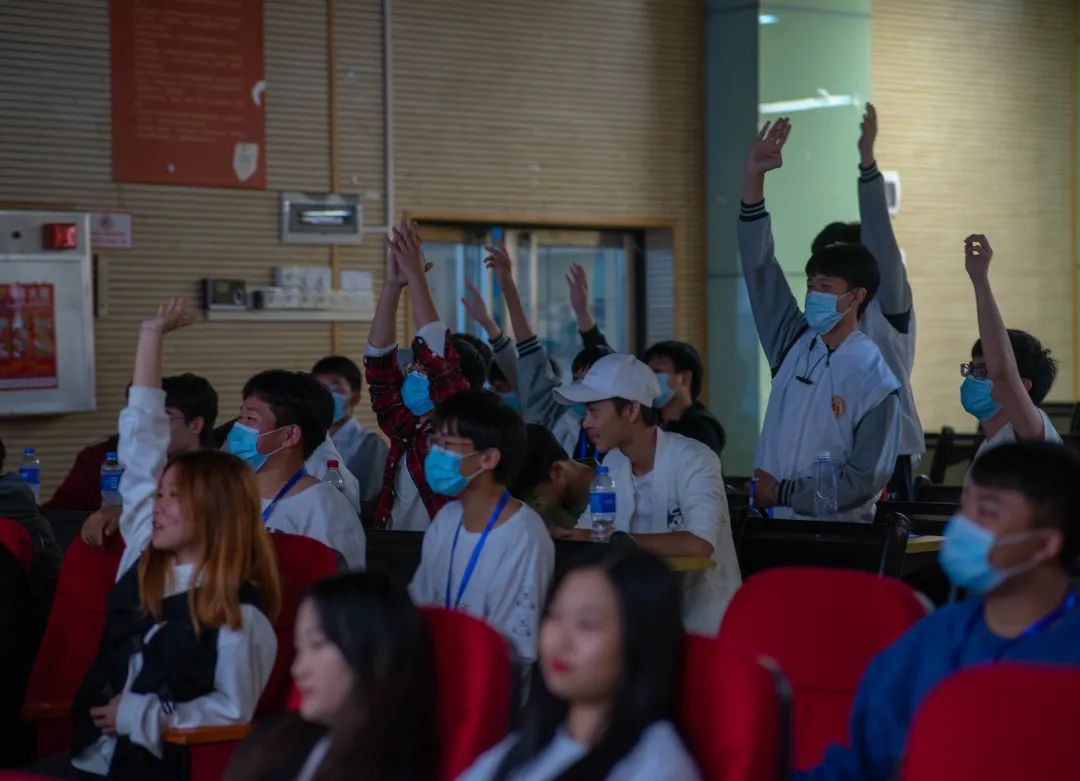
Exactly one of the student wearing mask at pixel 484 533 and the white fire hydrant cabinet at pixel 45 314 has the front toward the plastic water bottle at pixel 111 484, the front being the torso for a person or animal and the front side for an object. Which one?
the white fire hydrant cabinet

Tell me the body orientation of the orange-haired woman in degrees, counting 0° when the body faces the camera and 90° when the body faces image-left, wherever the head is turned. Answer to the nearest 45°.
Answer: approximately 45°

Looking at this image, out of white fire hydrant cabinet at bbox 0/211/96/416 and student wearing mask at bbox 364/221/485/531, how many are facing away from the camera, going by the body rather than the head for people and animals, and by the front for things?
0

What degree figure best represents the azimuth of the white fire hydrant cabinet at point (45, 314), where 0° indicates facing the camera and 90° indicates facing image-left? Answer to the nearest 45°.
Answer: approximately 0°

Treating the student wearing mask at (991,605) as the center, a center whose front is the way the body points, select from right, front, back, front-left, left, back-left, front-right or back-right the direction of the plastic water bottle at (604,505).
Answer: right

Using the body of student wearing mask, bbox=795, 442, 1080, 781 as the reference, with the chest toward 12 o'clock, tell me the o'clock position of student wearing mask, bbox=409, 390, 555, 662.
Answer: student wearing mask, bbox=409, 390, 555, 662 is roughly at 3 o'clock from student wearing mask, bbox=795, 442, 1080, 781.

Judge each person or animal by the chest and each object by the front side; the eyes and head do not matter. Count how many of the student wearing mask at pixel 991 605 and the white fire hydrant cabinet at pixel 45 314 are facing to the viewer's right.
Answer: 0

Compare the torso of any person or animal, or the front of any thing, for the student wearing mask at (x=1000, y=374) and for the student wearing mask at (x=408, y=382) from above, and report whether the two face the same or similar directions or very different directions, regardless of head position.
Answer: same or similar directions

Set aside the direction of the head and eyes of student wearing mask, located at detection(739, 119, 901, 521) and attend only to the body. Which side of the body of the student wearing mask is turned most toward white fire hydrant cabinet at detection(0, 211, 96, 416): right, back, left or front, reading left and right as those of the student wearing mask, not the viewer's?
right

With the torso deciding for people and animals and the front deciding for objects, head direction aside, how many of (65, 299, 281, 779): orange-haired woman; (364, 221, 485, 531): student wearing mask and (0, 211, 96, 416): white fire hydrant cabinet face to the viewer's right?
0

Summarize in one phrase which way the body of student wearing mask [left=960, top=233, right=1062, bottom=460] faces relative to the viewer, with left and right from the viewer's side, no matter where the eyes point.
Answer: facing the viewer and to the left of the viewer

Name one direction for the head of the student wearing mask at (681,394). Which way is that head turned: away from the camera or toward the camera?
toward the camera

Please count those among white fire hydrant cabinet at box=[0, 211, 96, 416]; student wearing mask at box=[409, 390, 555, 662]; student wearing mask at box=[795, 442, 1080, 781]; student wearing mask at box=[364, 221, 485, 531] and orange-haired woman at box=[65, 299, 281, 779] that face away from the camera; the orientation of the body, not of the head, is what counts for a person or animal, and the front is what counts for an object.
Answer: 0

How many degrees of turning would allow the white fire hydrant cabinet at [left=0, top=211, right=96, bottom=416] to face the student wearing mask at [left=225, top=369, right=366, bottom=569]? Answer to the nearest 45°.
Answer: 0° — it already faces them

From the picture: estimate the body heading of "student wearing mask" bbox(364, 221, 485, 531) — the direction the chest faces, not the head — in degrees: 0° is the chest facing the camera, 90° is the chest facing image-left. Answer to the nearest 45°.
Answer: approximately 45°

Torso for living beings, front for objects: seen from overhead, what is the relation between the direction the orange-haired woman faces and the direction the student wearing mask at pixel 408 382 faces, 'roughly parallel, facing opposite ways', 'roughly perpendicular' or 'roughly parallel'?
roughly parallel

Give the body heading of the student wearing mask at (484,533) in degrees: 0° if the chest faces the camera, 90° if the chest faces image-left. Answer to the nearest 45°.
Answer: approximately 45°

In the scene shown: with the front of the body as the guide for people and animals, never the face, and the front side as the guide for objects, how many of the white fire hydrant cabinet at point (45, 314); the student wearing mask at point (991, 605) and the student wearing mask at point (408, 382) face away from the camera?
0

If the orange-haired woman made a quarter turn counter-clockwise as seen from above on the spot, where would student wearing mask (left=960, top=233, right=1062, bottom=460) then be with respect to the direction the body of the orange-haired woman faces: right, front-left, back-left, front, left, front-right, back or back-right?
front-left

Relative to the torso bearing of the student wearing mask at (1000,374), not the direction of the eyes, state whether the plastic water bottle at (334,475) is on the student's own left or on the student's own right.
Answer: on the student's own right

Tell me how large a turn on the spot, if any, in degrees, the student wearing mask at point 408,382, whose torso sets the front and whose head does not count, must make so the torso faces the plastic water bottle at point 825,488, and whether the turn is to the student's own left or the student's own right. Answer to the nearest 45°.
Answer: approximately 135° to the student's own left

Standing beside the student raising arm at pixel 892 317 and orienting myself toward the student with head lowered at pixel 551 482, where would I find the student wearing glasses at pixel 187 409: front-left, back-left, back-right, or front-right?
front-right
